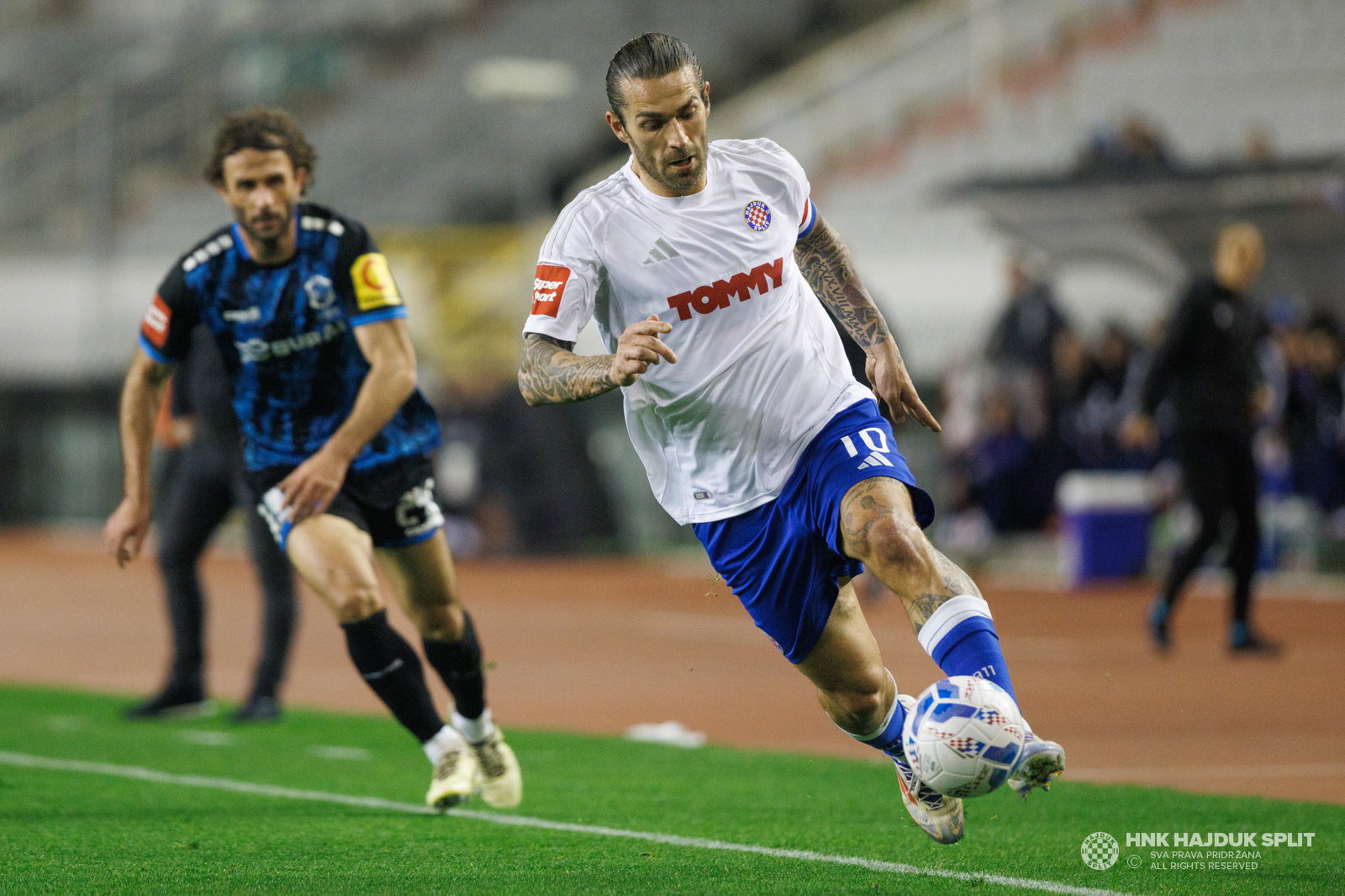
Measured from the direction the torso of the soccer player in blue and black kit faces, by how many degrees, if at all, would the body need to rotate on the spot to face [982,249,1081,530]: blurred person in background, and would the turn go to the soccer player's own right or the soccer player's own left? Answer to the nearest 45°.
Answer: approximately 135° to the soccer player's own left

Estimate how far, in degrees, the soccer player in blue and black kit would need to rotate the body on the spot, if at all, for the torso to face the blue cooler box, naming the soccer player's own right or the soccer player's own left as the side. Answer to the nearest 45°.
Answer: approximately 135° to the soccer player's own left

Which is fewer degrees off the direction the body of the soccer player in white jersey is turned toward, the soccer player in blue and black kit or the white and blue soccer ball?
the white and blue soccer ball

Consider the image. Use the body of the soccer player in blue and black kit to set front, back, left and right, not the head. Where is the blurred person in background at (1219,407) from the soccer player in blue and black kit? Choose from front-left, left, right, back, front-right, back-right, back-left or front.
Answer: back-left

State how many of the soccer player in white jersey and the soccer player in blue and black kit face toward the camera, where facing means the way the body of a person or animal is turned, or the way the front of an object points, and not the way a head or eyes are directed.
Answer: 2

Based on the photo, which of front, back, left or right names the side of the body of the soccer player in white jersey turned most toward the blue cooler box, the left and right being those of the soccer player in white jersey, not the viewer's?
back

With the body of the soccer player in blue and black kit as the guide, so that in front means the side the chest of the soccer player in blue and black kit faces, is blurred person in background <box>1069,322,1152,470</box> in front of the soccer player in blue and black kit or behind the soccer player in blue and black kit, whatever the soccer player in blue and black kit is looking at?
behind

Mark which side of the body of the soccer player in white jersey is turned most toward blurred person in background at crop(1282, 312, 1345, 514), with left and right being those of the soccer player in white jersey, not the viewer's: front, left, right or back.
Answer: back

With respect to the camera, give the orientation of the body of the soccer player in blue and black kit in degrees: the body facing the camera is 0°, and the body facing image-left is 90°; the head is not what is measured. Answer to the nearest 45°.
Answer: approximately 0°

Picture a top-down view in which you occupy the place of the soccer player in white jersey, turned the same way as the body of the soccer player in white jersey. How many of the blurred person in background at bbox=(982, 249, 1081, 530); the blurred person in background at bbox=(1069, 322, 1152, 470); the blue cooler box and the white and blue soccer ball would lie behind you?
3
